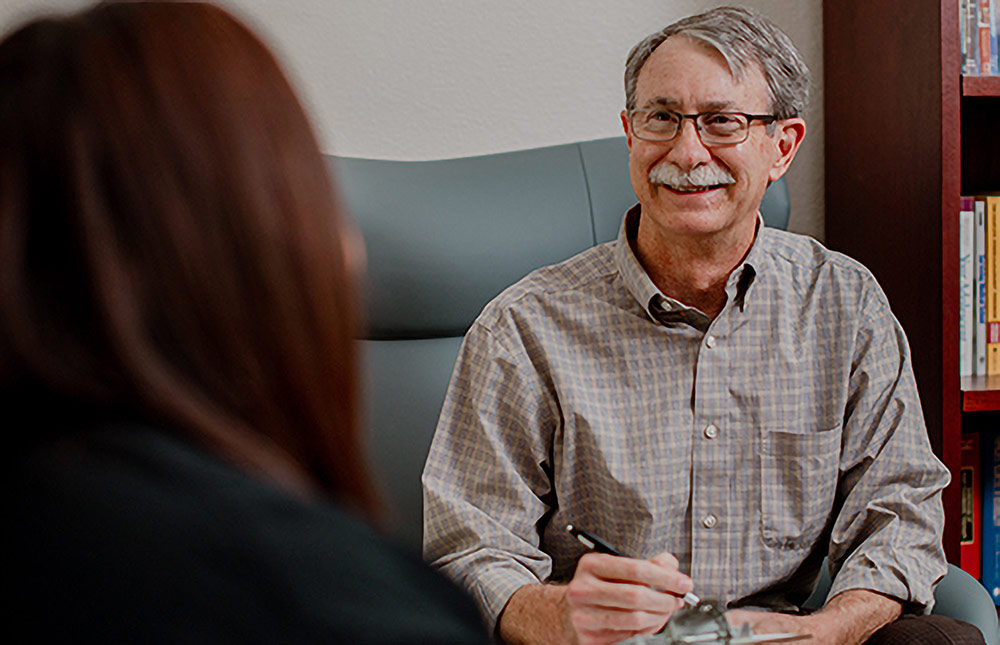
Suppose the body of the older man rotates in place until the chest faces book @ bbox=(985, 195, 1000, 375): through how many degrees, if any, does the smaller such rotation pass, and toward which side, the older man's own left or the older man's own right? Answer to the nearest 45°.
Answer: approximately 135° to the older man's own left

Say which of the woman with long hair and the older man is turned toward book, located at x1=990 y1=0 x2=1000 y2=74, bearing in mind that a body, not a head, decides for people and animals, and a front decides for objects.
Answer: the woman with long hair

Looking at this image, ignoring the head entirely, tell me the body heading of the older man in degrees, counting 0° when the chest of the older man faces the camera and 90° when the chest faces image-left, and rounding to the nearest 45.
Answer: approximately 0°

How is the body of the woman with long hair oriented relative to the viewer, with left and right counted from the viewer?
facing away from the viewer and to the right of the viewer

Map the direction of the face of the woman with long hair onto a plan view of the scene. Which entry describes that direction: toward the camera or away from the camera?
away from the camera

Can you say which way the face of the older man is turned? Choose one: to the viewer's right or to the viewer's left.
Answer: to the viewer's left

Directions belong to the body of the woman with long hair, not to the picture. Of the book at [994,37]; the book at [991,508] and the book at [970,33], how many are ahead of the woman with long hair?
3

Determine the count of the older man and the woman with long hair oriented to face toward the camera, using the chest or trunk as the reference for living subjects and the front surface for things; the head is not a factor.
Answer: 1

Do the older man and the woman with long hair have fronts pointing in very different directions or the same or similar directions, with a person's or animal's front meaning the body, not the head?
very different directions

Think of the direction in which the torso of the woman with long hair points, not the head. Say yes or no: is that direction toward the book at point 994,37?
yes

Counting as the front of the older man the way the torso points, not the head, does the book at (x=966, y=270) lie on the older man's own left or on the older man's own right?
on the older man's own left
